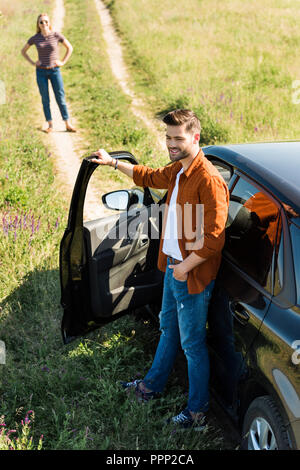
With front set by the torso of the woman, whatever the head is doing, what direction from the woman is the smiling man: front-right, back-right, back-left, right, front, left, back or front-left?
front

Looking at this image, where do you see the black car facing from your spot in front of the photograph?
facing away from the viewer and to the left of the viewer

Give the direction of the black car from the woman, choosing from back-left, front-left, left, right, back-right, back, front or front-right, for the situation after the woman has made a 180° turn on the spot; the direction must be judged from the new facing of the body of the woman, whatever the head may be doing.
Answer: back

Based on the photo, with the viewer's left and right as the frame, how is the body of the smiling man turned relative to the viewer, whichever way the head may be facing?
facing the viewer and to the left of the viewer

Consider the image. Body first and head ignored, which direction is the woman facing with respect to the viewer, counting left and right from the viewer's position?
facing the viewer

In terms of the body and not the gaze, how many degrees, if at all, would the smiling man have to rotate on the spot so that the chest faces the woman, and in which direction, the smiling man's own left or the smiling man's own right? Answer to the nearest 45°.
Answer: approximately 135° to the smiling man's own right
